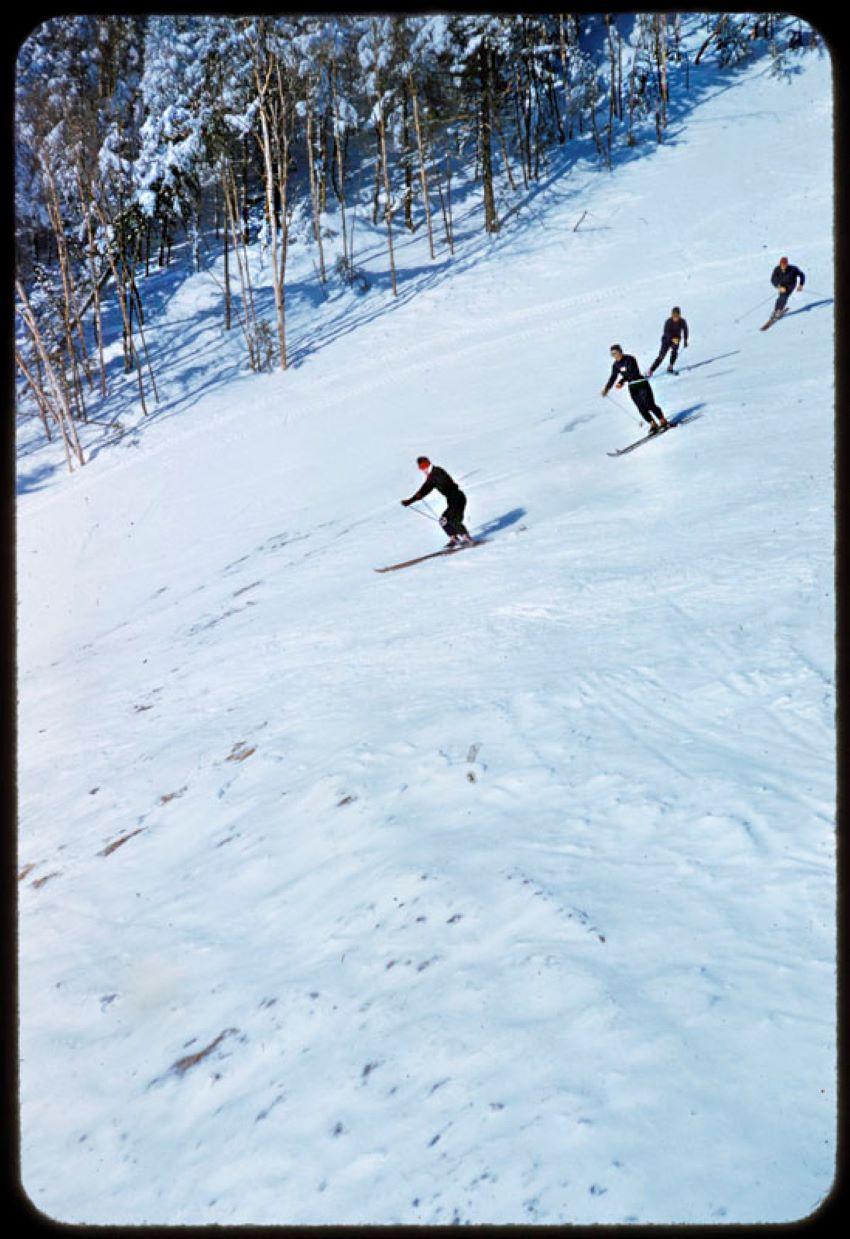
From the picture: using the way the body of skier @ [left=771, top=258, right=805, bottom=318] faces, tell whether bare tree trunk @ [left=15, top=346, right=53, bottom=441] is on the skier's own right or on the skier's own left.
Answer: on the skier's own right

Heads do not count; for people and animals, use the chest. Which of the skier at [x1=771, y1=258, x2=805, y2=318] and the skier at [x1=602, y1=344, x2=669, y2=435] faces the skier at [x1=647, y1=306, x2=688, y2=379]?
the skier at [x1=771, y1=258, x2=805, y2=318]

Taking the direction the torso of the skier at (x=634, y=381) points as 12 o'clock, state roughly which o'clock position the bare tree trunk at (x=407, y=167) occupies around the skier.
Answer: The bare tree trunk is roughly at 4 o'clock from the skier.

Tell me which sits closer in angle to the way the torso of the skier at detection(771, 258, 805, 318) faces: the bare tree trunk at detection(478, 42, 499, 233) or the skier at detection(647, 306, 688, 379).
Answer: the skier

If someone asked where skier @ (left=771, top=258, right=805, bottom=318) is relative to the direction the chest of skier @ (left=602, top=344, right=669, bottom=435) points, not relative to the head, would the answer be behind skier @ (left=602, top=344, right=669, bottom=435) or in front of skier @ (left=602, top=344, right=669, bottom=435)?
behind

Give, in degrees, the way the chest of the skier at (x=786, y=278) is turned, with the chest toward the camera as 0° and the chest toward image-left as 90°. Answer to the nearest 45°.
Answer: approximately 45°

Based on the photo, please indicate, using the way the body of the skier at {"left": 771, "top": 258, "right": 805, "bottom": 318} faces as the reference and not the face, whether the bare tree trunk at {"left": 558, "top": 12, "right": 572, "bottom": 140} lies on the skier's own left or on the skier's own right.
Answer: on the skier's own right

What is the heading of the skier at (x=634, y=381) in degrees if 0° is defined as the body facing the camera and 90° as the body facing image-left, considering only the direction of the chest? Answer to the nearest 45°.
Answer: approximately 45°

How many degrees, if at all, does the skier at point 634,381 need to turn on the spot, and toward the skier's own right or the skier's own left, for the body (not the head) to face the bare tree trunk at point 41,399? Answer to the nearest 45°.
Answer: approximately 90° to the skier's own right
